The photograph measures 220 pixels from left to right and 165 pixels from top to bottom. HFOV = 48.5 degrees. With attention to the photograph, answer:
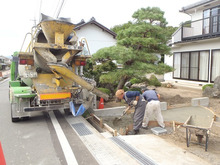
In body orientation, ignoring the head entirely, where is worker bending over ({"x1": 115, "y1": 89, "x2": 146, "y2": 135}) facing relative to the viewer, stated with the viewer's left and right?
facing to the left of the viewer

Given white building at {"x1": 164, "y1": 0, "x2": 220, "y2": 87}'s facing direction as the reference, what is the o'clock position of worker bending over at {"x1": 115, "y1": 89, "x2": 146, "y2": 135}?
The worker bending over is roughly at 11 o'clock from the white building.

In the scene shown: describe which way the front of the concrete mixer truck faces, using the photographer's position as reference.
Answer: facing away from the viewer

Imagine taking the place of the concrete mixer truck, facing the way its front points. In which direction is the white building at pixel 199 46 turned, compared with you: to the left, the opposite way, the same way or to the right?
to the left

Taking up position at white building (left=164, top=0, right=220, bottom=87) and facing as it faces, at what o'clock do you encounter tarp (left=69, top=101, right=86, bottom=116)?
The tarp is roughly at 11 o'clock from the white building.

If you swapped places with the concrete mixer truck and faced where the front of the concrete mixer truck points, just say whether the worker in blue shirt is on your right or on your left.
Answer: on your right

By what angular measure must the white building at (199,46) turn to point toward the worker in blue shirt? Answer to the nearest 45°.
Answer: approximately 45° to its left

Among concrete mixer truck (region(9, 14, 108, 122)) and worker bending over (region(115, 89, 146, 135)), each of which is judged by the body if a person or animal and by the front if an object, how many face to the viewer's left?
1

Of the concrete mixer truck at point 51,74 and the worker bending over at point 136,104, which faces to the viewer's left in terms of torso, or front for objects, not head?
the worker bending over

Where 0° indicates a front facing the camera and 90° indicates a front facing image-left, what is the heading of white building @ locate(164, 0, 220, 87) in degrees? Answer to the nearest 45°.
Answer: approximately 45°

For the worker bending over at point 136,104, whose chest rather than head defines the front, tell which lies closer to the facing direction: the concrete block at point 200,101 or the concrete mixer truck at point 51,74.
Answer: the concrete mixer truck
